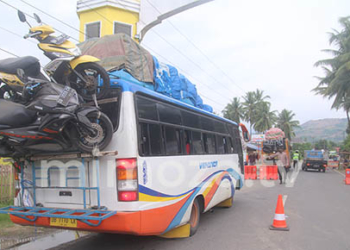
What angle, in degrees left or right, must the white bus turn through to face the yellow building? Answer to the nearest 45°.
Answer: approximately 45° to its left

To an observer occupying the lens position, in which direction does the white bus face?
facing away from the viewer and to the right of the viewer

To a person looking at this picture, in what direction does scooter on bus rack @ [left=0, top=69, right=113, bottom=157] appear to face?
facing to the right of the viewer

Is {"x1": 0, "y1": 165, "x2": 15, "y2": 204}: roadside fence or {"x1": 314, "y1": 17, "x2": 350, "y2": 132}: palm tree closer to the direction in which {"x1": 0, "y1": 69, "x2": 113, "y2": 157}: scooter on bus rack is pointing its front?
the palm tree
